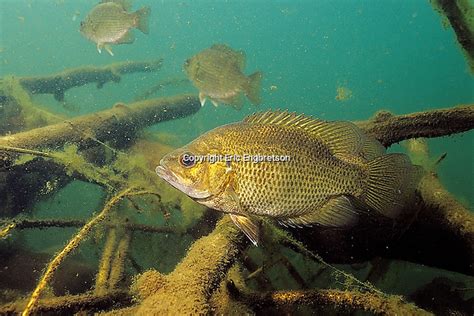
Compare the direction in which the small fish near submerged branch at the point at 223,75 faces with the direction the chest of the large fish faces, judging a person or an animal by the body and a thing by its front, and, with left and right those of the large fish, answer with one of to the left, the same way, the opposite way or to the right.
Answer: the same way

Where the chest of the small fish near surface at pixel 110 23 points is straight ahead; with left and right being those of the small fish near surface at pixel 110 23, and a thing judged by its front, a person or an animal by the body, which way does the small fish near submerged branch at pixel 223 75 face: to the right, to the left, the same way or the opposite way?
the same way

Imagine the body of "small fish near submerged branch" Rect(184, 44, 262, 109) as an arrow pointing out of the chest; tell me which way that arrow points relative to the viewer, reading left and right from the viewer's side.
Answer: facing to the left of the viewer

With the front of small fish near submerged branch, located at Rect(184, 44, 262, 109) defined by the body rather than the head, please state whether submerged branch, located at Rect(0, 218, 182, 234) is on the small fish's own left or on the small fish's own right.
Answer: on the small fish's own left

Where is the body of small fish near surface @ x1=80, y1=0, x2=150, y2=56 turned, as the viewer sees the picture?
to the viewer's left

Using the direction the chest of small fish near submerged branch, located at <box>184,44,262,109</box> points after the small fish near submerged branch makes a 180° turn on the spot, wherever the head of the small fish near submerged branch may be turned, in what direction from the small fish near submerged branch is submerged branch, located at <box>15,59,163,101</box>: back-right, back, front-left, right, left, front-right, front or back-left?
back-left

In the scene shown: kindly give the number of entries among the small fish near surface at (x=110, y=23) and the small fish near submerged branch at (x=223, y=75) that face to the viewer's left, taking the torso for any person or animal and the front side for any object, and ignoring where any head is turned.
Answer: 2

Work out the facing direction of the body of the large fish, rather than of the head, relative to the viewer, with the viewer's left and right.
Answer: facing to the left of the viewer

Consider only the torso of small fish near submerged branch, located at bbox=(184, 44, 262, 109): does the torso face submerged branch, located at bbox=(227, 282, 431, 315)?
no

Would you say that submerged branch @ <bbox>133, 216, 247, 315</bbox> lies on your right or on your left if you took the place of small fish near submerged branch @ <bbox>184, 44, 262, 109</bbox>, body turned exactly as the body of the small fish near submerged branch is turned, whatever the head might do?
on your left

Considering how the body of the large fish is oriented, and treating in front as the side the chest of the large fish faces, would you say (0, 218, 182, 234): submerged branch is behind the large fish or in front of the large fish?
in front

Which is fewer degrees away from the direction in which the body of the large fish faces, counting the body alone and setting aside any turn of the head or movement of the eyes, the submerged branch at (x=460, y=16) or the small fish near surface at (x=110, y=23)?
the small fish near surface

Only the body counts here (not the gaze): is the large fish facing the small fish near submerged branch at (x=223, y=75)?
no

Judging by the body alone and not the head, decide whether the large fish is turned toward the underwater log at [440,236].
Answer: no

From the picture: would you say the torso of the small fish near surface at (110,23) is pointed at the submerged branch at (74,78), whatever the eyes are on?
no

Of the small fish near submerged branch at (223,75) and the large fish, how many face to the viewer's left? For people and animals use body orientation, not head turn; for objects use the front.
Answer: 2
